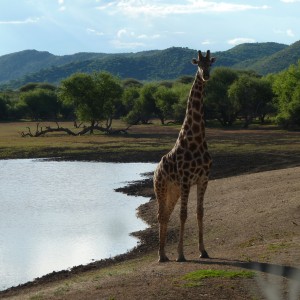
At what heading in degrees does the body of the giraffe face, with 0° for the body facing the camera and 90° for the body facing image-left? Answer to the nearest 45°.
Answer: approximately 315°
